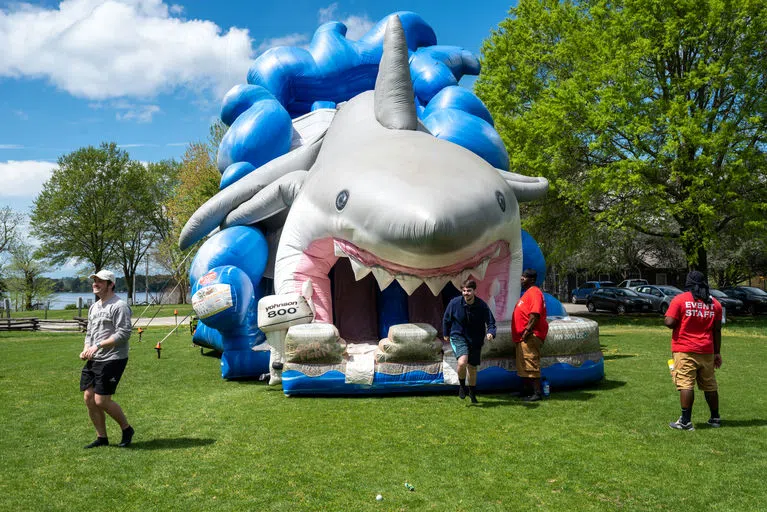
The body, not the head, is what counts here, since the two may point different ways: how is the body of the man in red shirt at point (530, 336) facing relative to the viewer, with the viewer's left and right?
facing to the left of the viewer

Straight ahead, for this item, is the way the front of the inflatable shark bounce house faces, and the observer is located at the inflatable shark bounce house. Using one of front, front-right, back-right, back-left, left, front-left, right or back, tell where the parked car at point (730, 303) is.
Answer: back-left

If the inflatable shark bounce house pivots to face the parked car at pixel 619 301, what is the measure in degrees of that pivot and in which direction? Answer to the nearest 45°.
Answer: approximately 135° to its left

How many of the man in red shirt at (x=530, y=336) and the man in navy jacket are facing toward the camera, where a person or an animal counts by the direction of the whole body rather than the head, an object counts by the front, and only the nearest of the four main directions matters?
1

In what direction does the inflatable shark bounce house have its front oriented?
toward the camera

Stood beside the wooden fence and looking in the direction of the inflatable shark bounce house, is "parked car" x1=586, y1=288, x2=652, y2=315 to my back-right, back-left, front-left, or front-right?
front-left

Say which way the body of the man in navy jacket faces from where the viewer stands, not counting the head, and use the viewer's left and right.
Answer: facing the viewer

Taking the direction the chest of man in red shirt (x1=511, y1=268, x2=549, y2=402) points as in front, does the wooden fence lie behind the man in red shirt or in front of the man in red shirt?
in front

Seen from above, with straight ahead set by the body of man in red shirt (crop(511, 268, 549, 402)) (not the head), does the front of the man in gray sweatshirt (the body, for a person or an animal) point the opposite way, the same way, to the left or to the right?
to the left

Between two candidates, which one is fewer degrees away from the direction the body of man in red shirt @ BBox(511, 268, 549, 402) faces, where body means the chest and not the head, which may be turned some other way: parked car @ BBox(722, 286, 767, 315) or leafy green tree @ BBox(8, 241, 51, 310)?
the leafy green tree

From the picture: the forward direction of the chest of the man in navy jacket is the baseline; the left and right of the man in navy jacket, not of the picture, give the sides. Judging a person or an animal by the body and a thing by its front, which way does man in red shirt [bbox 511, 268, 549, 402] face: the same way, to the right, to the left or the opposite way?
to the right

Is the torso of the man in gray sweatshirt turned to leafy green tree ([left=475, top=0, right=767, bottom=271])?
no

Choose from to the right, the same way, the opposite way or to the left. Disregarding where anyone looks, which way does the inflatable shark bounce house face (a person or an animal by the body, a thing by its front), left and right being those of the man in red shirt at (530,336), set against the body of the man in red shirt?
to the left

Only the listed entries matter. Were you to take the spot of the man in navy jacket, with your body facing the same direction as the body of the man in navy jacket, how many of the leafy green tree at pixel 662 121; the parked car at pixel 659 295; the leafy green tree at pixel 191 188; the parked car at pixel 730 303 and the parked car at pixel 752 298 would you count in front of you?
0

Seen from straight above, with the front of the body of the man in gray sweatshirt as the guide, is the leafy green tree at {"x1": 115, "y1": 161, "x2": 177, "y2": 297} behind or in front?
behind

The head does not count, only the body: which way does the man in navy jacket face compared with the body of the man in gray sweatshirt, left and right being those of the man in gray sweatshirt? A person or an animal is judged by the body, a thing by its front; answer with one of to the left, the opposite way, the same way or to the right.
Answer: the same way

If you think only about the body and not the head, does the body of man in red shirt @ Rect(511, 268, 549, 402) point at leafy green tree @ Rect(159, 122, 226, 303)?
no

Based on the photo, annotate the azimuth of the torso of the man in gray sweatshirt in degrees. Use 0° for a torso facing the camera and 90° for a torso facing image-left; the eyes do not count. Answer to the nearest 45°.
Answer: approximately 45°

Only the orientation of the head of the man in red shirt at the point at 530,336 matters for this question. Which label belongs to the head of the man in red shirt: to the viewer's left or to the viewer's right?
to the viewer's left

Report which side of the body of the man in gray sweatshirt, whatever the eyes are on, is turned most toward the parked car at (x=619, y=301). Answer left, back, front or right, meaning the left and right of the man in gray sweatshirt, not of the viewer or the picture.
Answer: back
